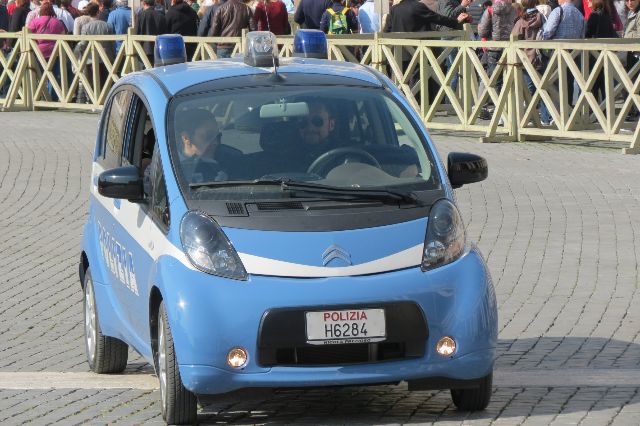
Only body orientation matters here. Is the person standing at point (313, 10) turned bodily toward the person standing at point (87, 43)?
no

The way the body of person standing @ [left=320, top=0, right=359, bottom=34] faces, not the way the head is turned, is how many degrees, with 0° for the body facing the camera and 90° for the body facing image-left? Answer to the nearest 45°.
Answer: approximately 180°

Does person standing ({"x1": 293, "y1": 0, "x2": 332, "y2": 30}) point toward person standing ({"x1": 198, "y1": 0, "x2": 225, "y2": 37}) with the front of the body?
no

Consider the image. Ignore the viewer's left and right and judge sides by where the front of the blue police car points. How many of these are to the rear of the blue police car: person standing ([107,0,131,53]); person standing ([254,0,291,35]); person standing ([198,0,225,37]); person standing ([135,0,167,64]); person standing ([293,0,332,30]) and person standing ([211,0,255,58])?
6

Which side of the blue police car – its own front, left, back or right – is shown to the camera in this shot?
front
